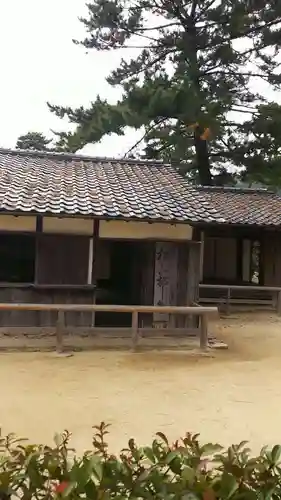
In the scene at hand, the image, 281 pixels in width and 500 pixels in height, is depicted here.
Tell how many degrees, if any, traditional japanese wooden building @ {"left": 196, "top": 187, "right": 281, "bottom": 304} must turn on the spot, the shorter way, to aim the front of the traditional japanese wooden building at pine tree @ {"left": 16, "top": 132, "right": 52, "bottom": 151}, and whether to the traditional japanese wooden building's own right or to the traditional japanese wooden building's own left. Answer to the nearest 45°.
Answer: approximately 135° to the traditional japanese wooden building's own right

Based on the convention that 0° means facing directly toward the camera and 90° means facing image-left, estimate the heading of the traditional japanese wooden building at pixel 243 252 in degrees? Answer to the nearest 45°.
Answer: approximately 0°

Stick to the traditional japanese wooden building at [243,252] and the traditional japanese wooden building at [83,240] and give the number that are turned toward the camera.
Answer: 2

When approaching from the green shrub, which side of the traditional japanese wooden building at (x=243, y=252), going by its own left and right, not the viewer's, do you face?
front

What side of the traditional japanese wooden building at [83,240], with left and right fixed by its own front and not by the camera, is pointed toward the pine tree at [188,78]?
back

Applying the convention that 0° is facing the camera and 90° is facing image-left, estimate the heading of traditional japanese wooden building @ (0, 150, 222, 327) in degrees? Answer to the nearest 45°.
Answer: approximately 0°

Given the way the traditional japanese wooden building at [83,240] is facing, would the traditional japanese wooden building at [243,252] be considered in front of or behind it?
behind

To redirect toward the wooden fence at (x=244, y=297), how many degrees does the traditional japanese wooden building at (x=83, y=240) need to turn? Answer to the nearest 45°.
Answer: approximately 135° to its left

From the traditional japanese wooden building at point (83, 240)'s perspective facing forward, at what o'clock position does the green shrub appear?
The green shrub is roughly at 12 o'clock from the traditional japanese wooden building.
